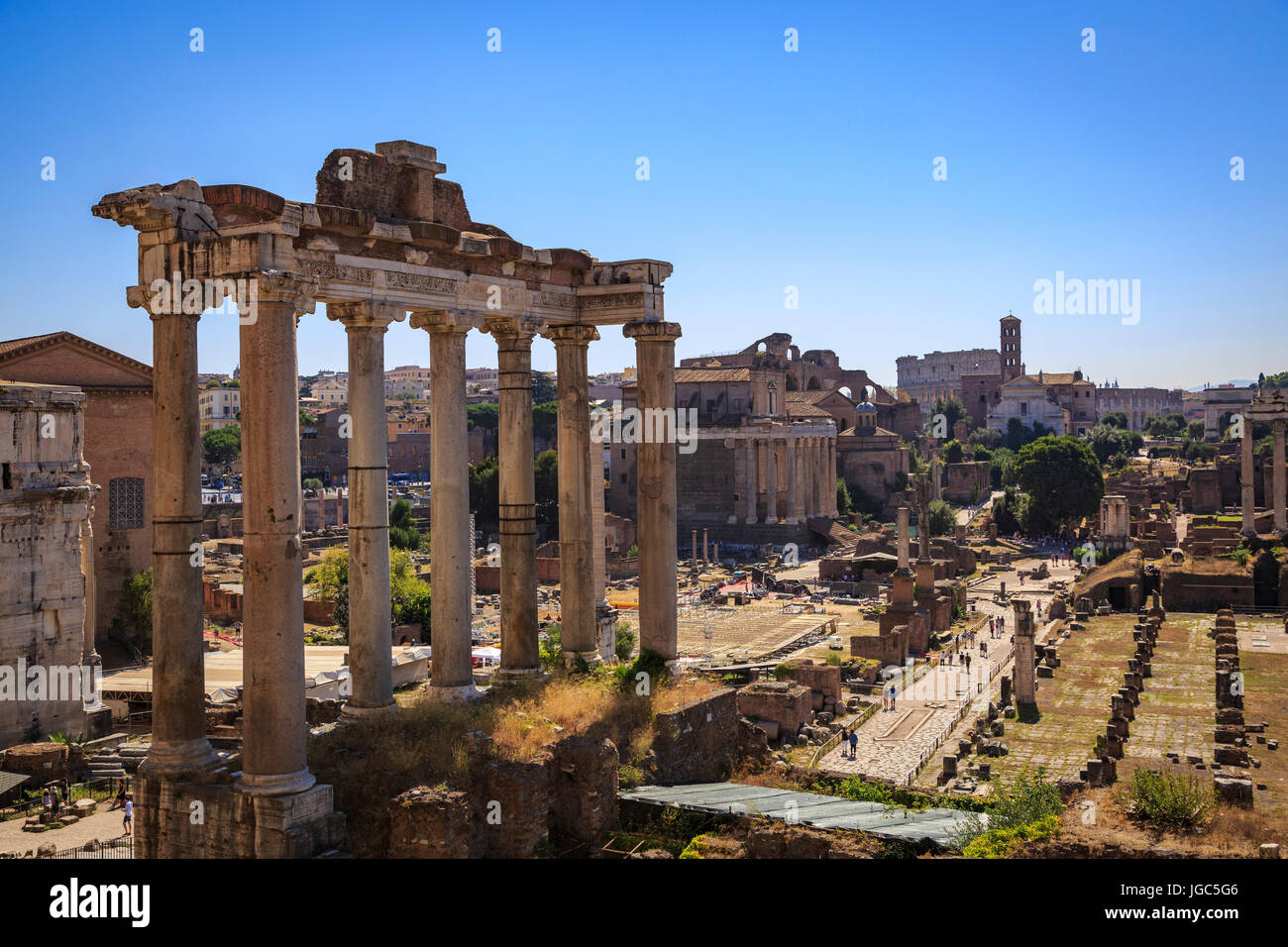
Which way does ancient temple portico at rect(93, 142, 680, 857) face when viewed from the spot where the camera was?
facing away from the viewer and to the left of the viewer
